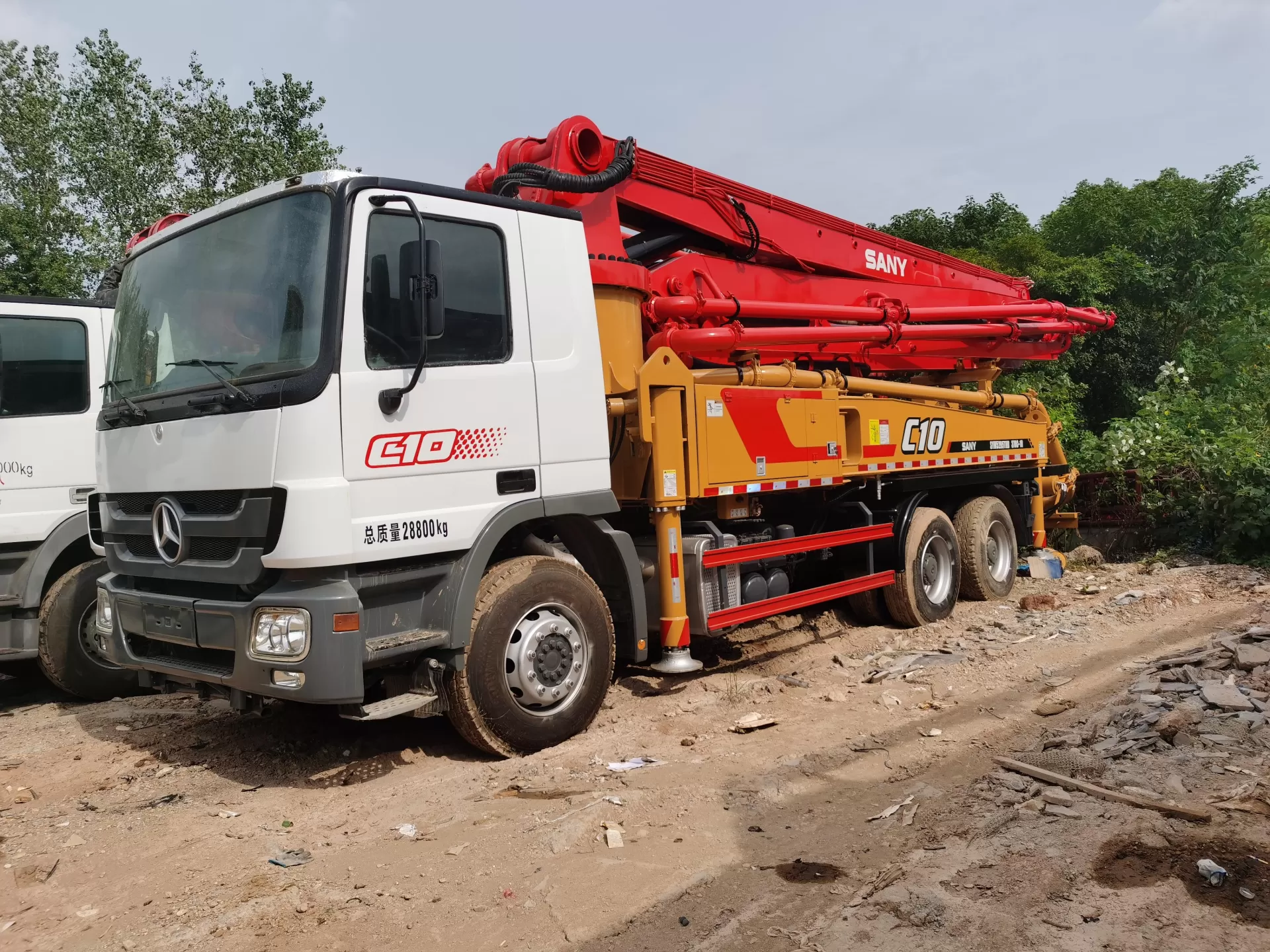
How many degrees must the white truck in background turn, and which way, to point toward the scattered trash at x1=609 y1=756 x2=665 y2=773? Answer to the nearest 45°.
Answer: approximately 90° to its left

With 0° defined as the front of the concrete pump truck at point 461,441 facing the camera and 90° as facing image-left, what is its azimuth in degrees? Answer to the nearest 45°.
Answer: approximately 45°

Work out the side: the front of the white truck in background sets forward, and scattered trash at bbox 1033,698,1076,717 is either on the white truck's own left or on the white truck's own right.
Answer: on the white truck's own left

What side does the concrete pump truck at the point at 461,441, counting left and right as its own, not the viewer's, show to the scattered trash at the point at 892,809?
left

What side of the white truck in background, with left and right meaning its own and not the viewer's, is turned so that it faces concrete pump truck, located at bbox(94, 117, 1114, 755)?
left

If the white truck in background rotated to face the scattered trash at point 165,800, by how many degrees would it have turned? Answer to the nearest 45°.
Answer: approximately 45° to its left

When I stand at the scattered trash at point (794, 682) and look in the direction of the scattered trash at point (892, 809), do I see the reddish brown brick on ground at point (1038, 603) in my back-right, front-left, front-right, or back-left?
back-left

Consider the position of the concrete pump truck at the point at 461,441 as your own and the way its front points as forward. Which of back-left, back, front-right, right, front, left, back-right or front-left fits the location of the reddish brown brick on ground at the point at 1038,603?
back

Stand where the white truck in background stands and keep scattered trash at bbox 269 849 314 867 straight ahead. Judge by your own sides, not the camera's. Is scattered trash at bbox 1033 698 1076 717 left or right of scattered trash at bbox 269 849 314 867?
left

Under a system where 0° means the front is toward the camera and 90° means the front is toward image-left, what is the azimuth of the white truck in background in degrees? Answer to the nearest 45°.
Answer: approximately 45°

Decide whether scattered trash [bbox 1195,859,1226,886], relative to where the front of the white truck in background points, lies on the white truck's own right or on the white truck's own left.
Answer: on the white truck's own left
